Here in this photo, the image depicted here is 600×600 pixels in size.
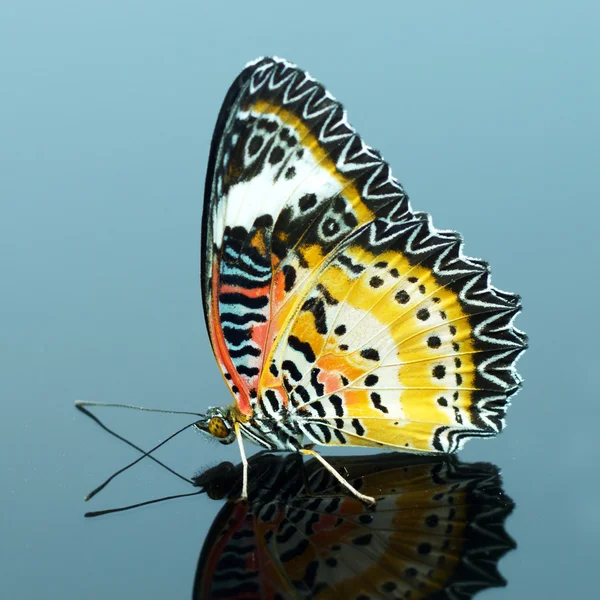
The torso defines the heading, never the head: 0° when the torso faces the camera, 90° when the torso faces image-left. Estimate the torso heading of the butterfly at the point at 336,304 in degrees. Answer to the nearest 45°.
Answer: approximately 90°
